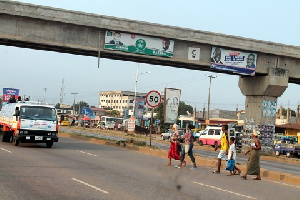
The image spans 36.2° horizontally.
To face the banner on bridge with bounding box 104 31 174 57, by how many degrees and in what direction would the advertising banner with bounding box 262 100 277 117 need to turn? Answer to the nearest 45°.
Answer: approximately 45° to its right

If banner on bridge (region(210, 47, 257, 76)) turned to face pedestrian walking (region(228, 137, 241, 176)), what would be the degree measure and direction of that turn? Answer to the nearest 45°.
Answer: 0° — it already faces them

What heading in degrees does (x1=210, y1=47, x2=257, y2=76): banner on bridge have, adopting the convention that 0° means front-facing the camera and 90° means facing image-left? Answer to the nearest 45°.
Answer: approximately 0°

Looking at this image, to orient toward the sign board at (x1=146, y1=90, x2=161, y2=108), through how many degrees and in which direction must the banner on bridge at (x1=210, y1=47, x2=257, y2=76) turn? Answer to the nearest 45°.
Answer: approximately 45° to its right

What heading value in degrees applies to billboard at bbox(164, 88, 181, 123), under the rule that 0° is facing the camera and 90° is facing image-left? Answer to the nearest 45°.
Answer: approximately 0°
